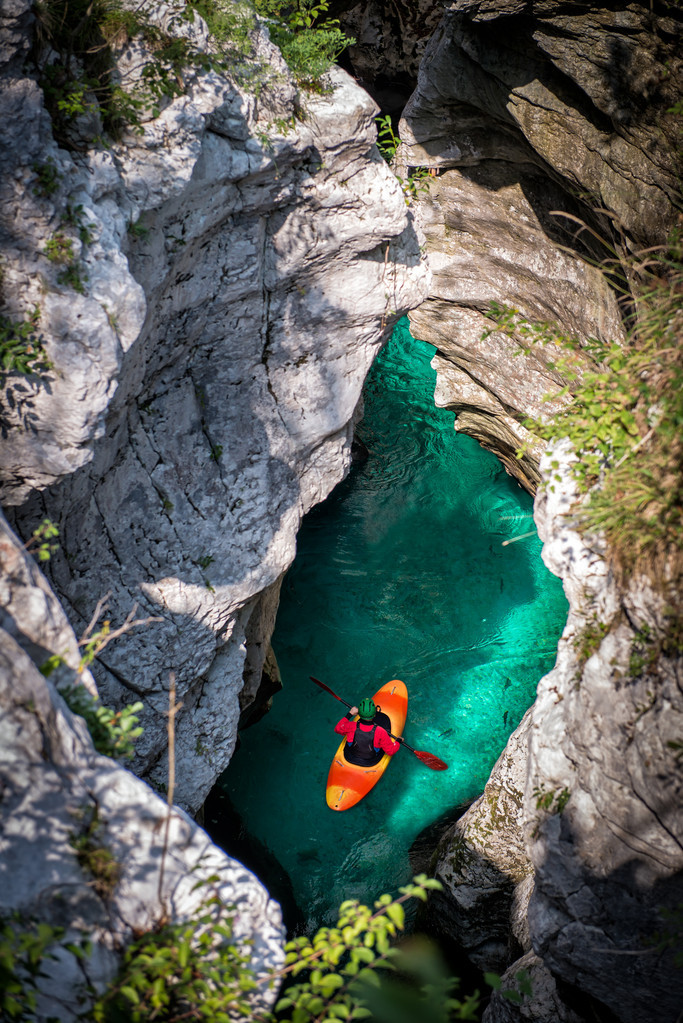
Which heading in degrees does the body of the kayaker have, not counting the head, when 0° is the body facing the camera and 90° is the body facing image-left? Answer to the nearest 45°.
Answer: approximately 180°

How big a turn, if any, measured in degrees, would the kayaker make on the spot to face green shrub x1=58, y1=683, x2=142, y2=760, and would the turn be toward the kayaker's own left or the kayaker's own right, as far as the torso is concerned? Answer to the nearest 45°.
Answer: approximately 180°
